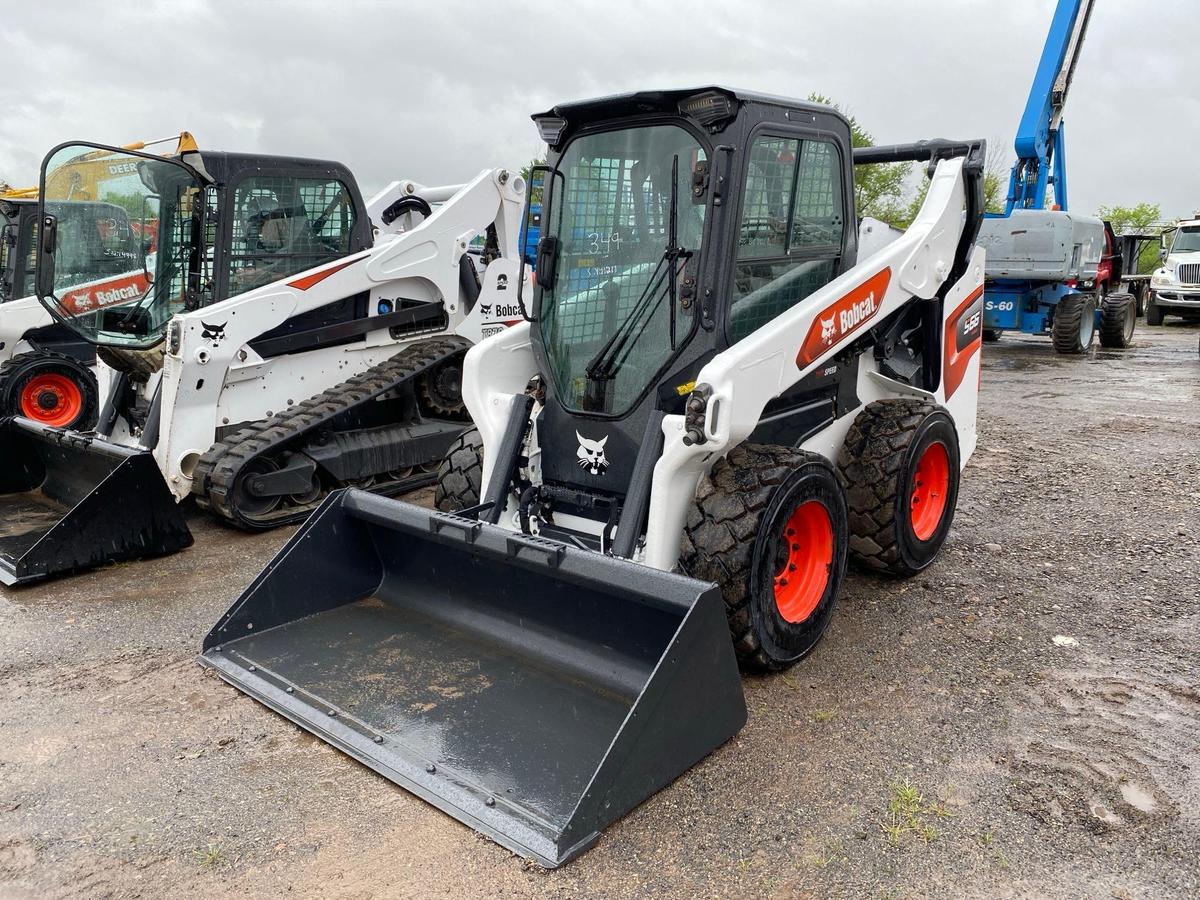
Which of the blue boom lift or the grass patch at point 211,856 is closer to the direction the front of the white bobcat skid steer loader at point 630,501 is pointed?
the grass patch

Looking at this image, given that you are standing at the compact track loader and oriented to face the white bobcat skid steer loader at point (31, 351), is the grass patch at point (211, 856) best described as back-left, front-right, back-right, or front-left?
back-left

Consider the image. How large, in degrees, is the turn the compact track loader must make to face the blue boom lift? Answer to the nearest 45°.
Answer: approximately 180°

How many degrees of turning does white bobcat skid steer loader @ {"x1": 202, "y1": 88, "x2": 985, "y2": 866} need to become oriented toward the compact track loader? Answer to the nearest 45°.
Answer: approximately 90° to its right

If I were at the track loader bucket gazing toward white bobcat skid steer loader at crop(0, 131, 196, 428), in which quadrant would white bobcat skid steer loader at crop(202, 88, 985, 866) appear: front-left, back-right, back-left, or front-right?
back-right

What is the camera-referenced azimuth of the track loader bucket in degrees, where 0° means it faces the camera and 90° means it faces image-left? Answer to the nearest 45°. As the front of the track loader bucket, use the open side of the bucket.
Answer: approximately 45°

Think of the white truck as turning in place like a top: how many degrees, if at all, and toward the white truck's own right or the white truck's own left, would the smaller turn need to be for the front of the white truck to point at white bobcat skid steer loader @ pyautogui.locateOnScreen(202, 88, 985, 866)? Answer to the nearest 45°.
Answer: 0° — it already faces it

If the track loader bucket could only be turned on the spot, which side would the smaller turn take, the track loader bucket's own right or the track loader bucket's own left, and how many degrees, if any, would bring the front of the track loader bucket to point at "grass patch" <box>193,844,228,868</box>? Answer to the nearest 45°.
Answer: approximately 45° to the track loader bucket's own left
